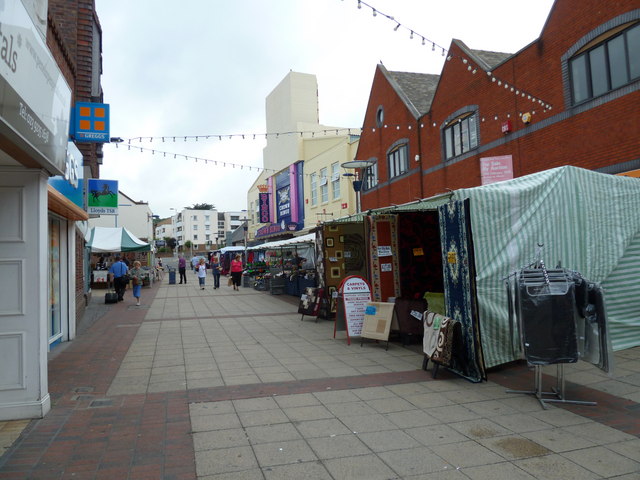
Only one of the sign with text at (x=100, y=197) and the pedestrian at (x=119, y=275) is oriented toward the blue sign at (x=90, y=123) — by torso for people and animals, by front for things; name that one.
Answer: the sign with text

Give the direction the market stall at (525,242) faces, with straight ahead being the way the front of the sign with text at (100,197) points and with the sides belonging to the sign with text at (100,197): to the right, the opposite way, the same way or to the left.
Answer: to the right

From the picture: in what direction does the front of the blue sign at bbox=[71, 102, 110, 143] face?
toward the camera

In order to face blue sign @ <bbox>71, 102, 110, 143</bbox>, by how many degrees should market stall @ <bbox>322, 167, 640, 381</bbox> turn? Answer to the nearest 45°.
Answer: approximately 45° to its right

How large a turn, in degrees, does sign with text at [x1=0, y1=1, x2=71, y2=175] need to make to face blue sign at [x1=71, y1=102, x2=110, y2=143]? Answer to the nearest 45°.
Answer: approximately 135° to its left

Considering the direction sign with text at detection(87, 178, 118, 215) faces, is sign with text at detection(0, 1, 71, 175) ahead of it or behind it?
ahead

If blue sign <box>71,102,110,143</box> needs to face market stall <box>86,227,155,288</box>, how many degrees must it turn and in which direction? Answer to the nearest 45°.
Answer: approximately 180°

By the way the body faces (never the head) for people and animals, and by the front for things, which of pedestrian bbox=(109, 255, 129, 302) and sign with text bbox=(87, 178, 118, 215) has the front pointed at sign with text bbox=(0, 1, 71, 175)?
sign with text bbox=(87, 178, 118, 215)

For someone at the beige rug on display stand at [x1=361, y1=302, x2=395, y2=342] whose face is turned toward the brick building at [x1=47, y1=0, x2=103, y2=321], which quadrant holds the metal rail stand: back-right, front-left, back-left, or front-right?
back-left

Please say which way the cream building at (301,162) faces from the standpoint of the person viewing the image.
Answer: facing the viewer and to the left of the viewer

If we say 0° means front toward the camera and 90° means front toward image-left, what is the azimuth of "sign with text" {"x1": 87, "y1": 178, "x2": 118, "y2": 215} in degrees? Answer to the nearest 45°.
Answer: approximately 0°

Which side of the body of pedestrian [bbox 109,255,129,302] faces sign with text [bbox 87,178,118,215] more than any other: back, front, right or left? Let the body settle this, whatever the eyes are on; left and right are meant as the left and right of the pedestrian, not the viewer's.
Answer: back
